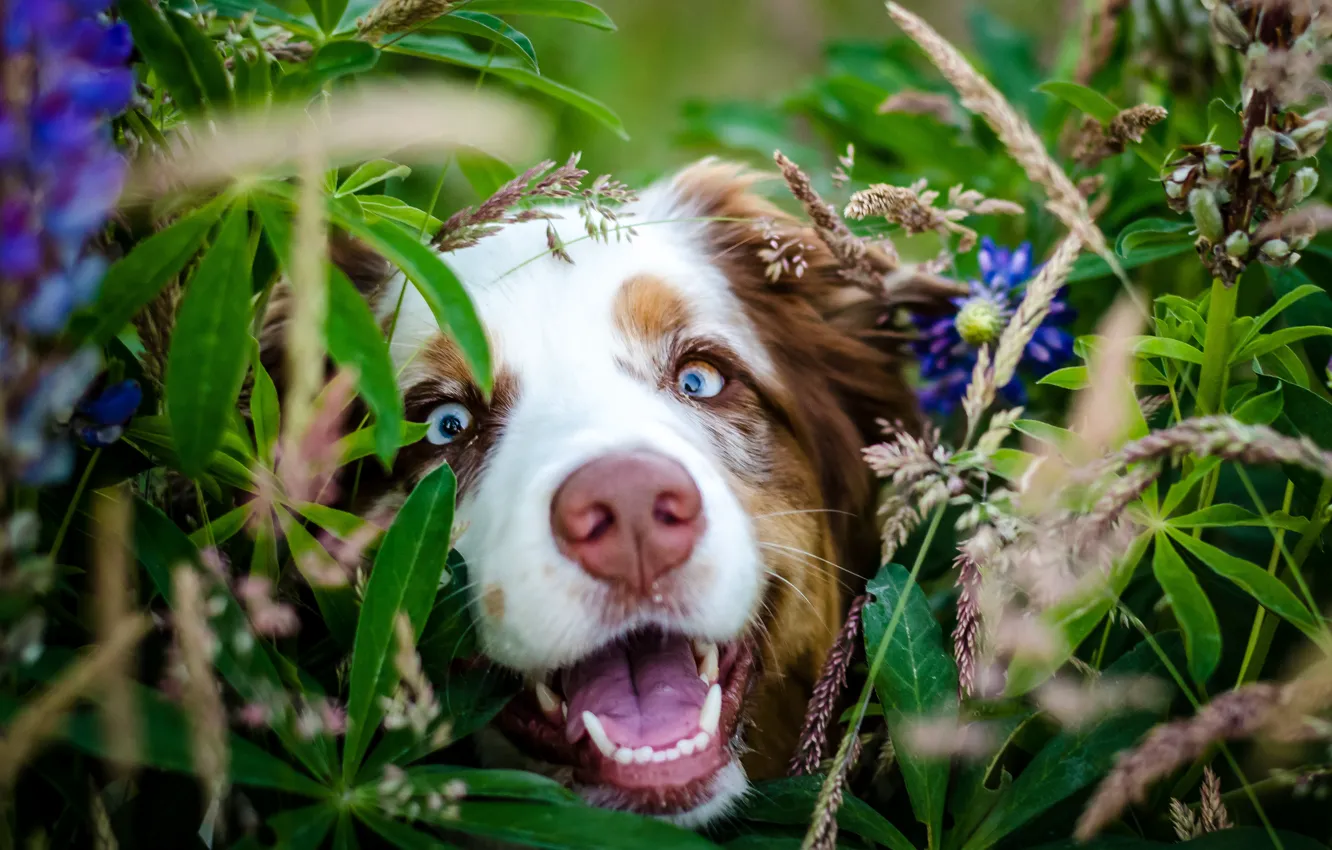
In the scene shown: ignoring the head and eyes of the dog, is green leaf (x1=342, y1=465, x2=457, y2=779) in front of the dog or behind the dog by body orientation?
in front

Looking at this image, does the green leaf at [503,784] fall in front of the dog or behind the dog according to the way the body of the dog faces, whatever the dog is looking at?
in front

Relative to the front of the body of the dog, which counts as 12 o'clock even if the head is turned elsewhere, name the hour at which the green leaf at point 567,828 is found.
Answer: The green leaf is roughly at 12 o'clock from the dog.

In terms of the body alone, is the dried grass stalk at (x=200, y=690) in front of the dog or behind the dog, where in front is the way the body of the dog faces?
in front

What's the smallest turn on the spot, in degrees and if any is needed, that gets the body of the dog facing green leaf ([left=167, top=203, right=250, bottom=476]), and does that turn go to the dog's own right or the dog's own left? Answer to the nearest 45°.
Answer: approximately 45° to the dog's own right

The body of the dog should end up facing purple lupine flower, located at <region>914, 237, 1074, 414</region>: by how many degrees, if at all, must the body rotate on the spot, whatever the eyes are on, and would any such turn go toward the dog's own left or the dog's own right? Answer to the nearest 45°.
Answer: approximately 135° to the dog's own left

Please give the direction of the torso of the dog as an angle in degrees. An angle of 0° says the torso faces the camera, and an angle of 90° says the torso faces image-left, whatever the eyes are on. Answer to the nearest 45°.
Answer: approximately 0°
